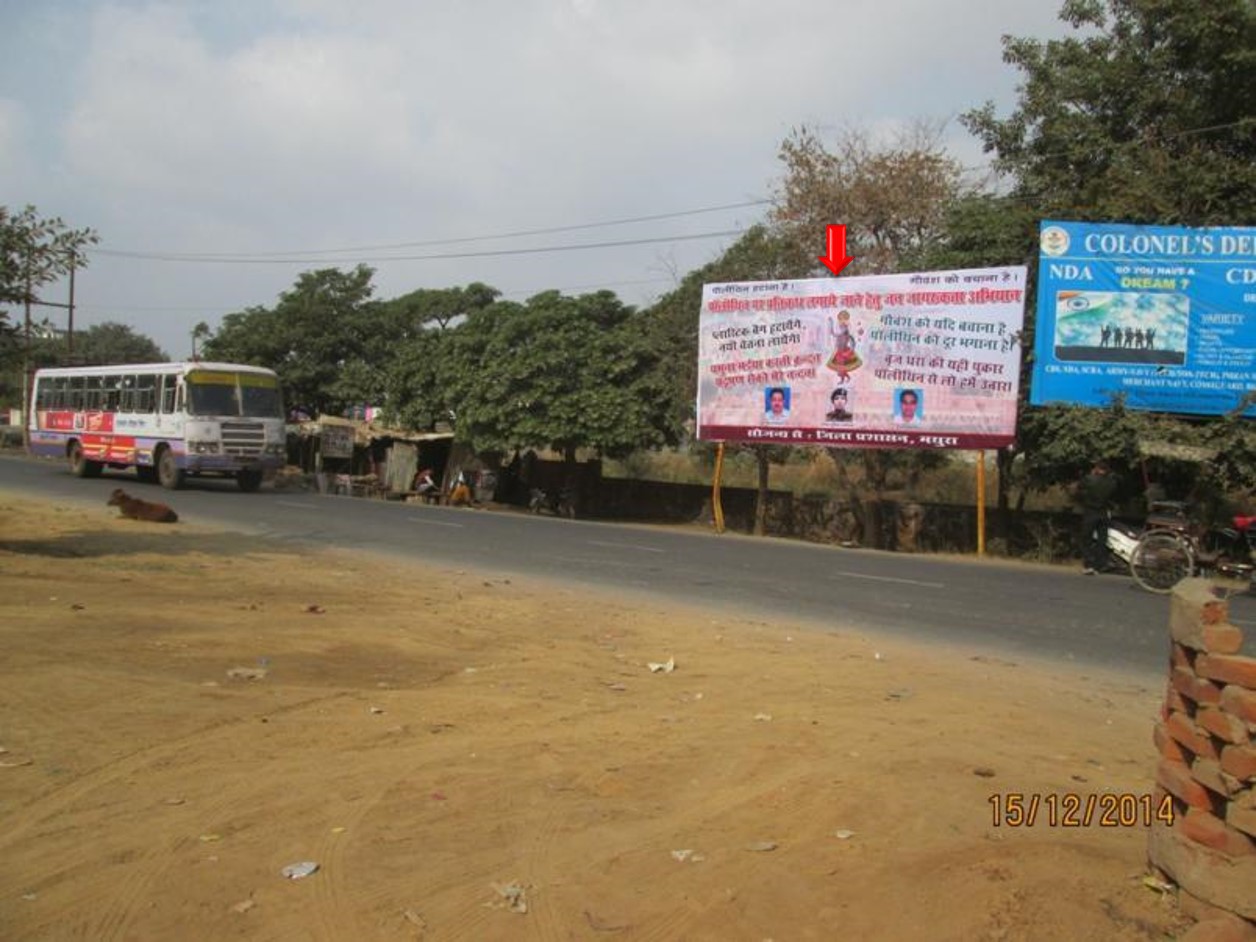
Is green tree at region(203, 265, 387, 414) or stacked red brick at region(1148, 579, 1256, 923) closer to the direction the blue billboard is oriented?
the stacked red brick

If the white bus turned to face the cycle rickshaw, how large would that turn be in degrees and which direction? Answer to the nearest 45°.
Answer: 0° — it already faces it

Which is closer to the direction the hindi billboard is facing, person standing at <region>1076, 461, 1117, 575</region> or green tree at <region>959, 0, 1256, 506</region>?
the person standing

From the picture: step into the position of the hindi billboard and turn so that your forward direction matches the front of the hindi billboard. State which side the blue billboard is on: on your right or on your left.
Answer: on your left

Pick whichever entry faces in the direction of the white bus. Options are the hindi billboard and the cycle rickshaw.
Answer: the cycle rickshaw

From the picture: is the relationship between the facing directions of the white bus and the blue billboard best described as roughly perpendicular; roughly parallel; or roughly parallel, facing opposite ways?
roughly perpendicular
